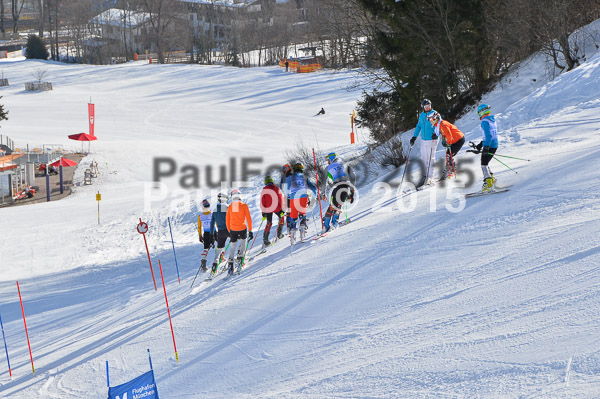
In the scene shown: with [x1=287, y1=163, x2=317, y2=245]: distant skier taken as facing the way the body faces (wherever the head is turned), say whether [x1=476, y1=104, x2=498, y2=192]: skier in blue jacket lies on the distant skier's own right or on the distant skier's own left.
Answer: on the distant skier's own right

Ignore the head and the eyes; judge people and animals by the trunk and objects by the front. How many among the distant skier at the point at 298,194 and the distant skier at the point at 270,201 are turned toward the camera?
0

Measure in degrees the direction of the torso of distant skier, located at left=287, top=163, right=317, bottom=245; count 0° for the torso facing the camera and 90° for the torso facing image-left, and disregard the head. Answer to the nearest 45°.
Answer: approximately 180°

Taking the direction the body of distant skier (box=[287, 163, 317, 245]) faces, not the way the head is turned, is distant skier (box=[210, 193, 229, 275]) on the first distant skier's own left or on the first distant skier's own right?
on the first distant skier's own left

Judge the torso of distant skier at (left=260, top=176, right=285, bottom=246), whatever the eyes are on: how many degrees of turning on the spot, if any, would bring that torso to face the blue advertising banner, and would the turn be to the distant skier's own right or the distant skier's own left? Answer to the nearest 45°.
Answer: approximately 135° to the distant skier's own left
